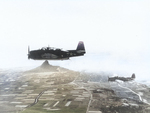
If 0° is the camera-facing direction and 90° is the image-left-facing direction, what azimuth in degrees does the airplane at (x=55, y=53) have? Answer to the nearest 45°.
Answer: approximately 90°
